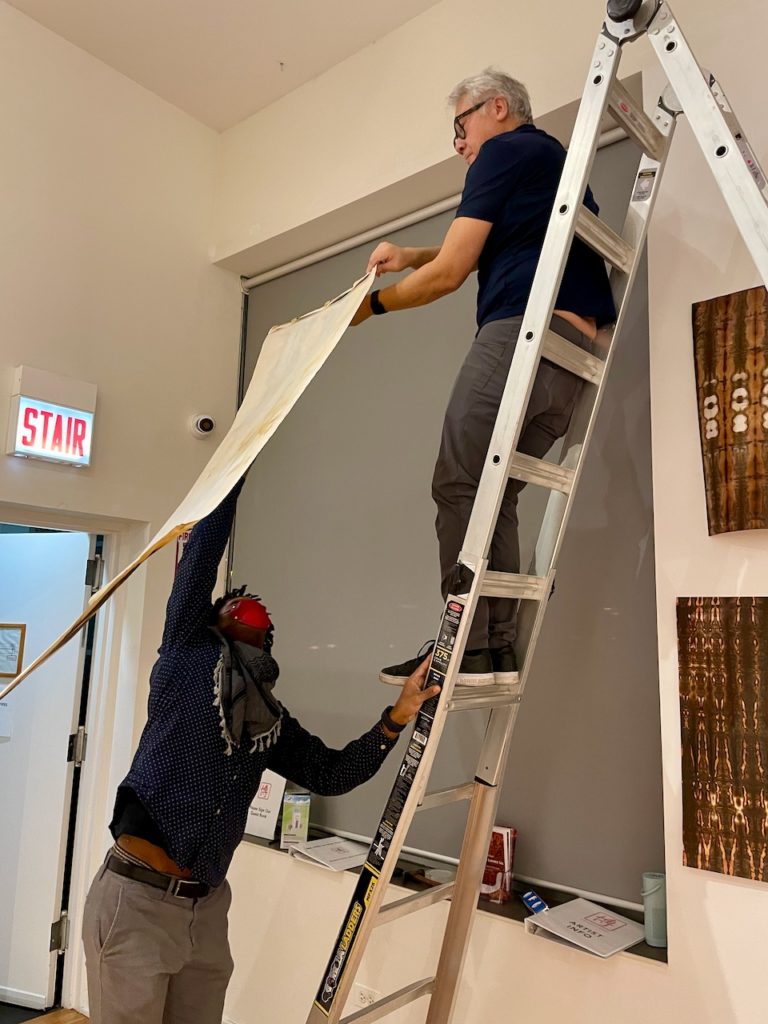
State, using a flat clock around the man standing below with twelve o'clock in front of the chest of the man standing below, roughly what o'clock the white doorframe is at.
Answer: The white doorframe is roughly at 7 o'clock from the man standing below.

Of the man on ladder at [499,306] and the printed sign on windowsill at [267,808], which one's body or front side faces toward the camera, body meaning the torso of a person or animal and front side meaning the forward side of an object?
the printed sign on windowsill

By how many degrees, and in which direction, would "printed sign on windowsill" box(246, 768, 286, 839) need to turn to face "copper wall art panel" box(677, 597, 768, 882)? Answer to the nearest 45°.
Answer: approximately 45° to its left

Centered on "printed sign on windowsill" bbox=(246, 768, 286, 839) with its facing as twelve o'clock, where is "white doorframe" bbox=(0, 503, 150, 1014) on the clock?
The white doorframe is roughly at 2 o'clock from the printed sign on windowsill.

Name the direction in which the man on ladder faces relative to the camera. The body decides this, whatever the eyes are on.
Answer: to the viewer's left

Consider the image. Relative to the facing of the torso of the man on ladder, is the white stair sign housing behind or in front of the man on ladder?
in front

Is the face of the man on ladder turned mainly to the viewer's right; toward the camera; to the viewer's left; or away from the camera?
to the viewer's left

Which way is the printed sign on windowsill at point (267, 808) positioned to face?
toward the camera

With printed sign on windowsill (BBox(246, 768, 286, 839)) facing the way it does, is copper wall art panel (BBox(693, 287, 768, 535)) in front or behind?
in front

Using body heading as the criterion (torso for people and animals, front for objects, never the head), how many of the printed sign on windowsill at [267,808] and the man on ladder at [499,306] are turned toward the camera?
1

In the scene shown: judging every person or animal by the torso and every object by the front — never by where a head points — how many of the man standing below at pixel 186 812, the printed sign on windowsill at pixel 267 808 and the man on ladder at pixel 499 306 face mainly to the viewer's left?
1

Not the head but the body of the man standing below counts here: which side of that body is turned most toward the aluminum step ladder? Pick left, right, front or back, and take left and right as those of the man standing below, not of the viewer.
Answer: front

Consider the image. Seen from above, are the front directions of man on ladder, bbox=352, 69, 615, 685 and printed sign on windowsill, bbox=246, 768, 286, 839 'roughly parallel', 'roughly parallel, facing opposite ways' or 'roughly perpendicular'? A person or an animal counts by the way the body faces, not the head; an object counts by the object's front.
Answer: roughly perpendicular

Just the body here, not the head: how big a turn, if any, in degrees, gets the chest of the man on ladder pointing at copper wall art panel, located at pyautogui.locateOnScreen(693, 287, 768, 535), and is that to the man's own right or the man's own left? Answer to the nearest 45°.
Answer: approximately 135° to the man's own right
